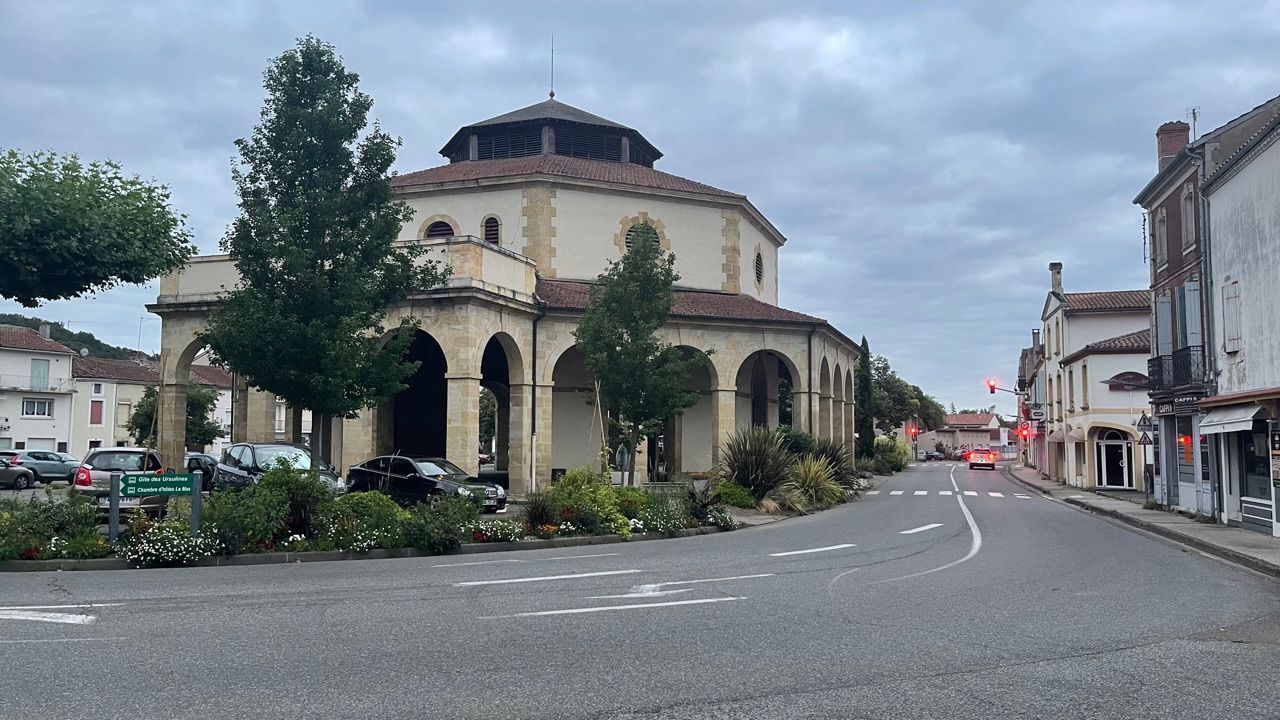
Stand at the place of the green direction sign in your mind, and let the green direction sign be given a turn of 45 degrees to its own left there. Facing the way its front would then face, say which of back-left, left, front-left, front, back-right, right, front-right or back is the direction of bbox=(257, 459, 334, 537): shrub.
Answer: front-left

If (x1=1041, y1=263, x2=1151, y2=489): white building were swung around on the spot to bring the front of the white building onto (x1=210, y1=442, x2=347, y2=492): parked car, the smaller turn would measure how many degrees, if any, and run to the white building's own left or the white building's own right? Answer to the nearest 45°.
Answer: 0° — it already faces it

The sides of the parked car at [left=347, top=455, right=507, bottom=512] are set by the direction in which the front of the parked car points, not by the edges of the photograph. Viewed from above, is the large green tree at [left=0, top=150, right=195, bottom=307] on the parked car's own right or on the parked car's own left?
on the parked car's own right

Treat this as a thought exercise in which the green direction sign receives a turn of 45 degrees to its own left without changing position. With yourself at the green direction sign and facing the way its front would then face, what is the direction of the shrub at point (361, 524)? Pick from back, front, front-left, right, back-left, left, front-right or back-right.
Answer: front-left

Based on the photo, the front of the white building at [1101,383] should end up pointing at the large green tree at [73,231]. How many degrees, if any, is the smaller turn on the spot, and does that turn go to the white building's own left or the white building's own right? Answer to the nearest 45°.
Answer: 0° — it already faces it

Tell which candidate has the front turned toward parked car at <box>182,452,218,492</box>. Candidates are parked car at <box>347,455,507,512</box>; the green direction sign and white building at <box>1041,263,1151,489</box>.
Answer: the white building

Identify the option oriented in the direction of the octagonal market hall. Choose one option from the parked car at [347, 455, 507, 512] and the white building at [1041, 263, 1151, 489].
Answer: the white building

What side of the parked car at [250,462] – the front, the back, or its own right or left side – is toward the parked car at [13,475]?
back

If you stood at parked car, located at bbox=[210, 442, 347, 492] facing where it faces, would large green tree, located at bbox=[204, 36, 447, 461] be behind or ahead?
ahead

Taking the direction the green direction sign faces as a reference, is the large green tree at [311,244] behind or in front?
behind

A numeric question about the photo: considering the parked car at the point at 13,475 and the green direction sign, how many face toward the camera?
1
